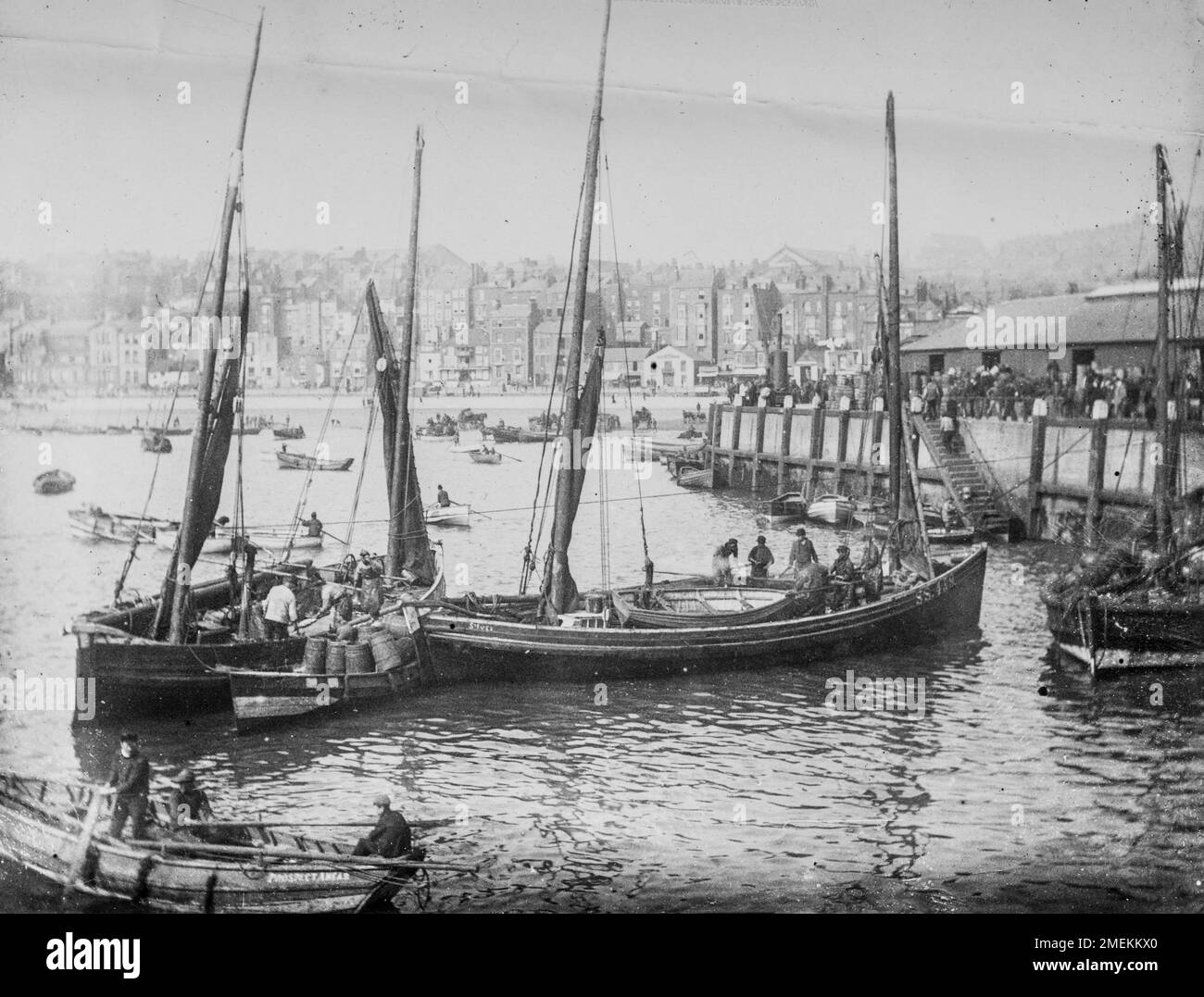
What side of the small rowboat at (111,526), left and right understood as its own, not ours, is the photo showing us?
left

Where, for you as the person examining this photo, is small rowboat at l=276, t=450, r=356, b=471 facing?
facing to the left of the viewer

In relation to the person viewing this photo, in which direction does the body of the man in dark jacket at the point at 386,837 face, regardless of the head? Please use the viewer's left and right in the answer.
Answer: facing to the left of the viewer

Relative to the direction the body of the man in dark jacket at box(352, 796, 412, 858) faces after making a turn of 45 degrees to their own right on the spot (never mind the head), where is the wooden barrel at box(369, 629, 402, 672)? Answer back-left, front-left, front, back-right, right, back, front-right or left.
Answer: front-right

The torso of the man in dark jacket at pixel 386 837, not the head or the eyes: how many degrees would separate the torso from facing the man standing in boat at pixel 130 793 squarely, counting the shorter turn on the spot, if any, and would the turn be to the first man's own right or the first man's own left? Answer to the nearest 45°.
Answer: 0° — they already face them

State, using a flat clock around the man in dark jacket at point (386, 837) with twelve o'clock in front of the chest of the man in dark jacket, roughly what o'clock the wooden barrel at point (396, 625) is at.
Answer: The wooden barrel is roughly at 3 o'clock from the man in dark jacket.

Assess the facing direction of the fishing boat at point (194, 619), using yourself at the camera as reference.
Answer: facing the viewer and to the left of the viewer
